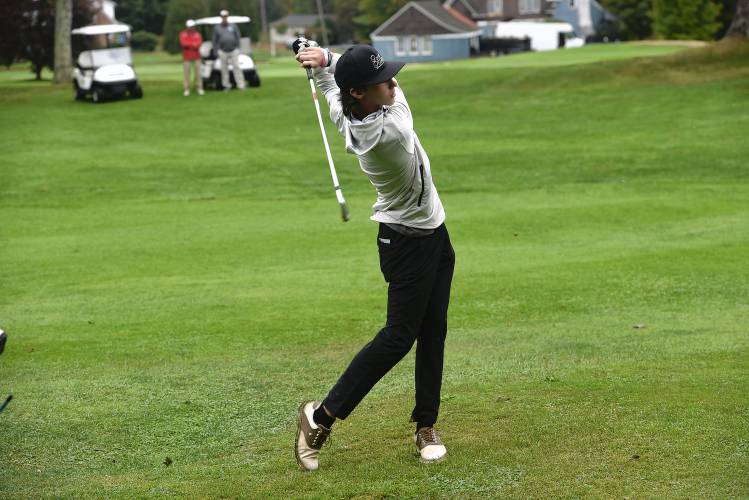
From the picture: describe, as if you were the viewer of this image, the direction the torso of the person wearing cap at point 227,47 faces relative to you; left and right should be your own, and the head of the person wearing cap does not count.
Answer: facing the viewer

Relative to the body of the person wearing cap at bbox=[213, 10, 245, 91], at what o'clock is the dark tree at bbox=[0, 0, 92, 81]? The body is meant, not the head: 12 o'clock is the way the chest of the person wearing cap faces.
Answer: The dark tree is roughly at 5 o'clock from the person wearing cap.

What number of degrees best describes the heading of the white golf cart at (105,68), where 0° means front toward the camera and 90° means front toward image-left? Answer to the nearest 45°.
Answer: approximately 315°

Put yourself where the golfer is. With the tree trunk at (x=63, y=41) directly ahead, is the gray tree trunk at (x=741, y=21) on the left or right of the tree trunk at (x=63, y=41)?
right

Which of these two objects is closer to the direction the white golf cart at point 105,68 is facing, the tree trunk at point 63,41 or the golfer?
the golfer

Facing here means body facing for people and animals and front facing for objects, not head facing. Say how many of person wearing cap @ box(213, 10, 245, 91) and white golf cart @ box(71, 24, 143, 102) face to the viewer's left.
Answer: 0

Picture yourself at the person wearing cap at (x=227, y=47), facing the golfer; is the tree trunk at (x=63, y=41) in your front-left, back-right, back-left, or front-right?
back-right

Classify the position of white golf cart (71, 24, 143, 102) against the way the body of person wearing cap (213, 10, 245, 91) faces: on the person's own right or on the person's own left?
on the person's own right

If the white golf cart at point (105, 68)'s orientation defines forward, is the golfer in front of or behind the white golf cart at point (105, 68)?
in front

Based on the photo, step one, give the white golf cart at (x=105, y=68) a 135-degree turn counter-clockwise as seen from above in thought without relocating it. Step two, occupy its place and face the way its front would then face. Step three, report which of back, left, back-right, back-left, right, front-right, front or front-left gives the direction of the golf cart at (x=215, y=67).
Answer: right

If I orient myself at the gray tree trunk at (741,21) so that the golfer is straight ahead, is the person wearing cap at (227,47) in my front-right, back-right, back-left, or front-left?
front-right

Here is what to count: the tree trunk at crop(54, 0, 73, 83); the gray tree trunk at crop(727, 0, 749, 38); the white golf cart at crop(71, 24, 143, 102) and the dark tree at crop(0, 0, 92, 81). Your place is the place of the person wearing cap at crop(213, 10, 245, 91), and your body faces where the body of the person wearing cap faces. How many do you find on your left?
1

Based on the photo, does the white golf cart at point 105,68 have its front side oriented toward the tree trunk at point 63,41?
no

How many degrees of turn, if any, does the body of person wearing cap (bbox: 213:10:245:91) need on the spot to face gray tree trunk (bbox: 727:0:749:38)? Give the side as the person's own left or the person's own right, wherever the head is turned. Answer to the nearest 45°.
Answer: approximately 90° to the person's own left

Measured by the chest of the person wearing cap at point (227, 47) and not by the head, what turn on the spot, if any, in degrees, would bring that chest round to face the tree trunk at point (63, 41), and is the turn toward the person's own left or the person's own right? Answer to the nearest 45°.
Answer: approximately 135° to the person's own right
